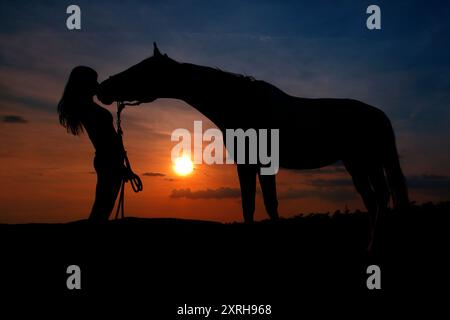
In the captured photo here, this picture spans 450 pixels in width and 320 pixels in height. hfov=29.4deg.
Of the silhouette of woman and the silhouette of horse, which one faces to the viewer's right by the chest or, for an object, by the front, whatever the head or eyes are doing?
the silhouette of woman

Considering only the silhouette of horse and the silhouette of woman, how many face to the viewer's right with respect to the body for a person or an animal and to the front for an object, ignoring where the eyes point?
1

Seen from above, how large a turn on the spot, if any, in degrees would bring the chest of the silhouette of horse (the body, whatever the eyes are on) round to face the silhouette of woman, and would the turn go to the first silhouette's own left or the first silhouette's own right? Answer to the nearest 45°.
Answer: approximately 45° to the first silhouette's own left

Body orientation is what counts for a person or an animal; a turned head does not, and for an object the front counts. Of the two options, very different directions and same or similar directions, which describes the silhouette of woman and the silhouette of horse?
very different directions

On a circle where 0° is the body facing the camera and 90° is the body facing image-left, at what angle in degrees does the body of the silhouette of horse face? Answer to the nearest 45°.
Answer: approximately 90°

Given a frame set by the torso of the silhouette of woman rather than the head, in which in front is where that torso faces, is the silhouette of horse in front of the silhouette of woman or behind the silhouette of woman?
in front

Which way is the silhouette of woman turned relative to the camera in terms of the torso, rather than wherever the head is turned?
to the viewer's right
